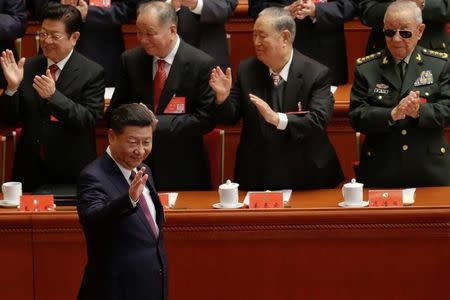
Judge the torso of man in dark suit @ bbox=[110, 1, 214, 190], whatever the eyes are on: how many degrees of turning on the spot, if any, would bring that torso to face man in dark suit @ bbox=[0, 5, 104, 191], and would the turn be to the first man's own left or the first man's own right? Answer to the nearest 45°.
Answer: approximately 45° to the first man's own right

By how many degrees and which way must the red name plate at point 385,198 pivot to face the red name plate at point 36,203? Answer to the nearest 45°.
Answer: approximately 90° to its right

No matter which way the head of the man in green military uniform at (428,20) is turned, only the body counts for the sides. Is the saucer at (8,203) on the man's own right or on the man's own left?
on the man's own right

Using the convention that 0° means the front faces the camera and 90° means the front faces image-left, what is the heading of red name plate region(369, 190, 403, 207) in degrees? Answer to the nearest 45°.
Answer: approximately 0°

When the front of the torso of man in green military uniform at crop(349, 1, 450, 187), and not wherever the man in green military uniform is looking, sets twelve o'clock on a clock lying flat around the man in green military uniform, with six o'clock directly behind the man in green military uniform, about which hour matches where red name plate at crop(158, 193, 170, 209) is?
The red name plate is roughly at 2 o'clock from the man in green military uniform.

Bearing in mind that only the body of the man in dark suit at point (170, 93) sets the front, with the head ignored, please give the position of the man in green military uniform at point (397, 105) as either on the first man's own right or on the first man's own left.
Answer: on the first man's own left

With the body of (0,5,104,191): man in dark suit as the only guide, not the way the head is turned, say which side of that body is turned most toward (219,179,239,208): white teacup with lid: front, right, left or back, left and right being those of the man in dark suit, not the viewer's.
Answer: left

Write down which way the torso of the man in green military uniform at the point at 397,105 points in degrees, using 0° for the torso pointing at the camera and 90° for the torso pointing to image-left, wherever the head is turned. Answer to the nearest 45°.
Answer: approximately 0°

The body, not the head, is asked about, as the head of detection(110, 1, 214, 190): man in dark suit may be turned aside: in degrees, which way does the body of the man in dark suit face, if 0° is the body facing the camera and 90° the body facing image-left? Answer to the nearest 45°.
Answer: approximately 45°

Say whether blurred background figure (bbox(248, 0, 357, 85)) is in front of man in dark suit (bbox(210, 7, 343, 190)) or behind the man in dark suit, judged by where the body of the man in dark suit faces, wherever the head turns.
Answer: behind

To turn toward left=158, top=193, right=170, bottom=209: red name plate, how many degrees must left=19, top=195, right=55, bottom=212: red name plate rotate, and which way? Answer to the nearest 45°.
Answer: approximately 90° to its left
